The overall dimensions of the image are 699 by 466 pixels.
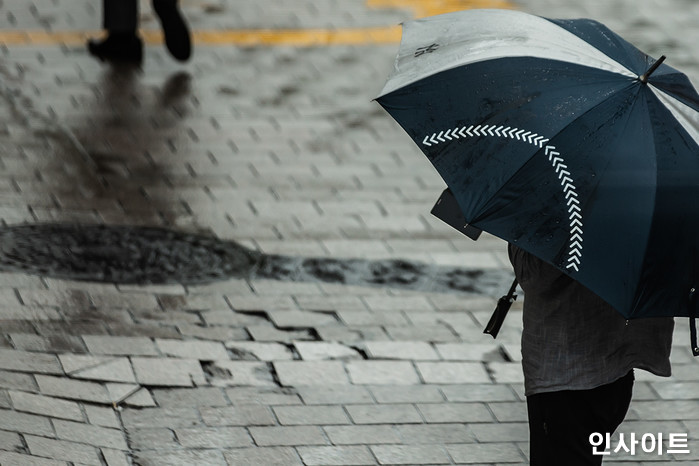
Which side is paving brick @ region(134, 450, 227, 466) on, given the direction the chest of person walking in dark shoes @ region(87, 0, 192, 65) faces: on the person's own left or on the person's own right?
on the person's own left

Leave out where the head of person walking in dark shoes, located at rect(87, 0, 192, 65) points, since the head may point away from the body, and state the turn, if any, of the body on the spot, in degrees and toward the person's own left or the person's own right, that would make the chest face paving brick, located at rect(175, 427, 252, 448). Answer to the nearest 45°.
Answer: approximately 90° to the person's own left

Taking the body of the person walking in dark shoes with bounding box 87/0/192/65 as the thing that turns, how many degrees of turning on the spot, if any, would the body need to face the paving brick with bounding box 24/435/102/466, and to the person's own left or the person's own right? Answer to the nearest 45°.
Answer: approximately 90° to the person's own left

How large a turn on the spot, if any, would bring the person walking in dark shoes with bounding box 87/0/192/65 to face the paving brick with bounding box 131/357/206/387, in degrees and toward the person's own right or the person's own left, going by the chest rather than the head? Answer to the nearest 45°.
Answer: approximately 90° to the person's own left

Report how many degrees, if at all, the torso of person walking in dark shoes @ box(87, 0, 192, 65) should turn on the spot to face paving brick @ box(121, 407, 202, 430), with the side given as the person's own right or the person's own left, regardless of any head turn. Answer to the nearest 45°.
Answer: approximately 90° to the person's own left

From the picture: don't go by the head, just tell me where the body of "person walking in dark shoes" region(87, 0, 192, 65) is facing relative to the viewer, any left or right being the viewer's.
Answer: facing to the left of the viewer

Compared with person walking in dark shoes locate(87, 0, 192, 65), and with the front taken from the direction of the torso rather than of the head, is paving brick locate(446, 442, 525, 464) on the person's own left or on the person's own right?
on the person's own left

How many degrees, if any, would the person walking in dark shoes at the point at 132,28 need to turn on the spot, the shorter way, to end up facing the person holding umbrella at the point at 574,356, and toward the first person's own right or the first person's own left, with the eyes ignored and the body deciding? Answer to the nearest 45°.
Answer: approximately 90° to the first person's own left

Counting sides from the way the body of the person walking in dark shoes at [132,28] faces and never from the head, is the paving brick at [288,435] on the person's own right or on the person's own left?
on the person's own left

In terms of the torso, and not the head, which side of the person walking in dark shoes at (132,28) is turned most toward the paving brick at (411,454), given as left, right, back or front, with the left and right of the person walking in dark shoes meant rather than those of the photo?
left

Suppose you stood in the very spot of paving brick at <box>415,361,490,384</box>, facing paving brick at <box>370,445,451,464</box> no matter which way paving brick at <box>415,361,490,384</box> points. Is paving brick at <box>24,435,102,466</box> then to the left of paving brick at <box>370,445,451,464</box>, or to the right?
right

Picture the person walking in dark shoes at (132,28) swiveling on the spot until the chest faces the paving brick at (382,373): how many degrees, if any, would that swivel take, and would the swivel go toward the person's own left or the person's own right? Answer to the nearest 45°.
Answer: approximately 90° to the person's own left
